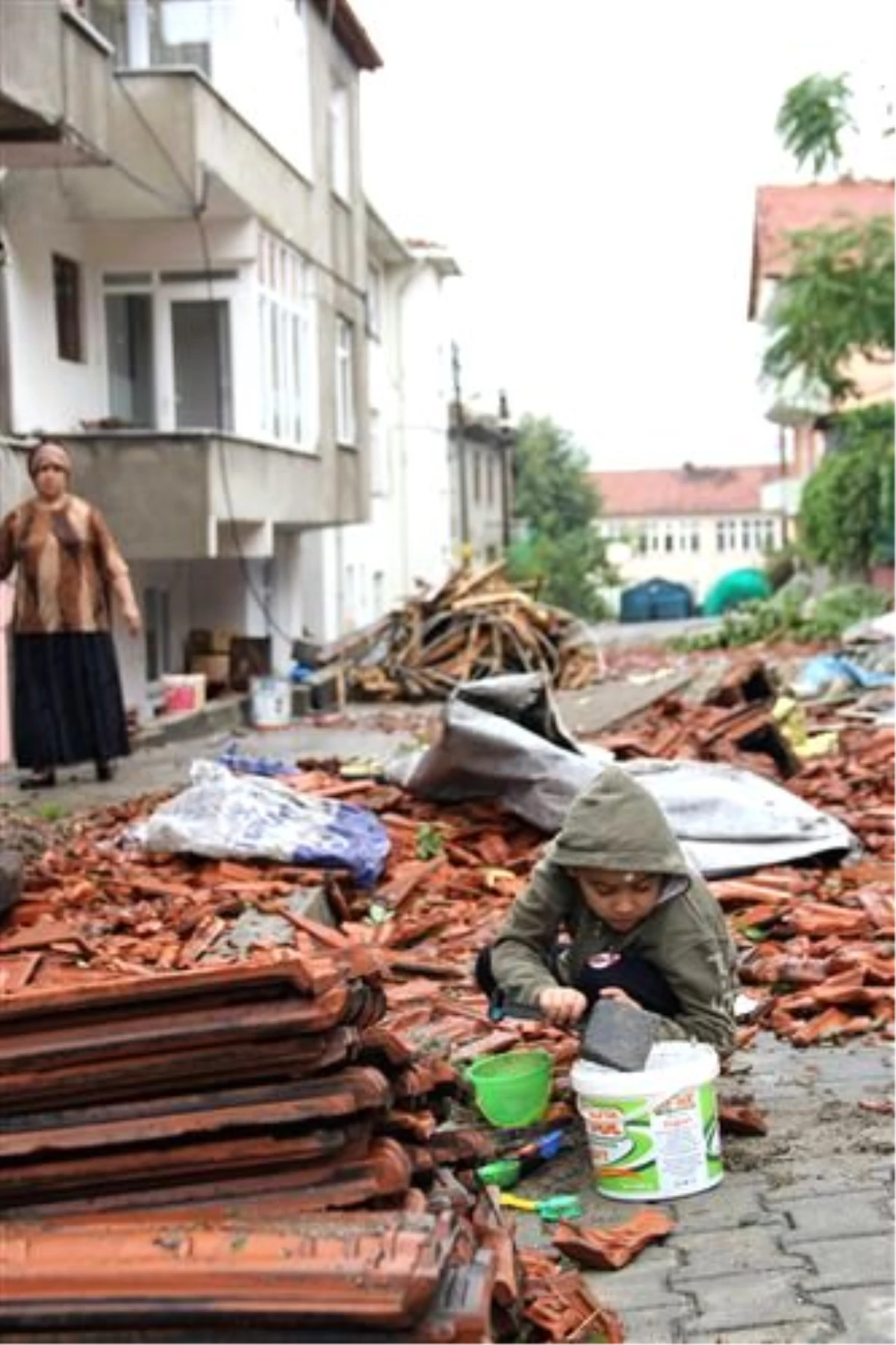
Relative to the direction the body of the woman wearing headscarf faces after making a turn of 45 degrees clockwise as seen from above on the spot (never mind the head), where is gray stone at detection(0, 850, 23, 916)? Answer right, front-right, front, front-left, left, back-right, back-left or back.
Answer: front-left

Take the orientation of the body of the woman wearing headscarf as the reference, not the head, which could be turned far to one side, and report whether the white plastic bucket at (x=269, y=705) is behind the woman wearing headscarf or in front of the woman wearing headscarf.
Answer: behind

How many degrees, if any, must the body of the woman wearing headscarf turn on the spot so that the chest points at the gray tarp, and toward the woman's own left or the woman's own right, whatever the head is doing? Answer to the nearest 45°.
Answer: approximately 45° to the woman's own left

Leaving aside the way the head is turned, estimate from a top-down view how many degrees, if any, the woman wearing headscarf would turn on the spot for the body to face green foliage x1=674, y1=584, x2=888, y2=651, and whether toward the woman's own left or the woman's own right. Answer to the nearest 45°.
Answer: approximately 135° to the woman's own left

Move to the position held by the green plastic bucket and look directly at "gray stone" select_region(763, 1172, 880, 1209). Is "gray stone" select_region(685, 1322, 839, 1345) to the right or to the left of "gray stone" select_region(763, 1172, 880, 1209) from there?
right

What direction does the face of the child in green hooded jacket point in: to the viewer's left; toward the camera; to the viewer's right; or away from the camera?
toward the camera

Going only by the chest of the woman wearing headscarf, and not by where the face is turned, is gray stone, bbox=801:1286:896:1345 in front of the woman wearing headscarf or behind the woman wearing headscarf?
in front

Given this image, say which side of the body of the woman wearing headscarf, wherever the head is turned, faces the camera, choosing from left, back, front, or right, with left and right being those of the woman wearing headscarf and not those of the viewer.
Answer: front

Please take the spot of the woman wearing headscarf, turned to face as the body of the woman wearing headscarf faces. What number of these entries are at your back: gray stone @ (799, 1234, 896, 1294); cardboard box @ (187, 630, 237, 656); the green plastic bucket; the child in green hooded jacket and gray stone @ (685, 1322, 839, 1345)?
1

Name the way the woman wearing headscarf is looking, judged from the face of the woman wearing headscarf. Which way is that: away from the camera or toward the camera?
toward the camera

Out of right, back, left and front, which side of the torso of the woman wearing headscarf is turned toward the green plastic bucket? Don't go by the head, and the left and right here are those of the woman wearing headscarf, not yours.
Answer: front

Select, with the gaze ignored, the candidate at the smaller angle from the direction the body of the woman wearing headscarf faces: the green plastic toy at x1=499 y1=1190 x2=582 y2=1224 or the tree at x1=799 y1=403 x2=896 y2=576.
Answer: the green plastic toy

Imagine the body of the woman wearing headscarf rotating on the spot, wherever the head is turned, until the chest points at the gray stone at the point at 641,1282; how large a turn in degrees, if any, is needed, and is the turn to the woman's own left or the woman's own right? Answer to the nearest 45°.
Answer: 0° — they already face it

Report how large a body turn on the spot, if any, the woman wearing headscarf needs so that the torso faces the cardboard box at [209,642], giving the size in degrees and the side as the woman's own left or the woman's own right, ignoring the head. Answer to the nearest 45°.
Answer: approximately 180°

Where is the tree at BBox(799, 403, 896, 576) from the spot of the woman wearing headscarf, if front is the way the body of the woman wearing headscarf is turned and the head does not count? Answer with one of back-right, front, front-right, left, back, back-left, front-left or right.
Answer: back-left

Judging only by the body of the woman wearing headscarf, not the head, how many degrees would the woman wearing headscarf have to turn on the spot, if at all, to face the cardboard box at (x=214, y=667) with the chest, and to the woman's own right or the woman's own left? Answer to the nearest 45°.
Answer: approximately 180°

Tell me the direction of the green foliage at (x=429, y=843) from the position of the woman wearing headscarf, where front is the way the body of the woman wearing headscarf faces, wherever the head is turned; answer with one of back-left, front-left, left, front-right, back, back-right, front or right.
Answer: front-left

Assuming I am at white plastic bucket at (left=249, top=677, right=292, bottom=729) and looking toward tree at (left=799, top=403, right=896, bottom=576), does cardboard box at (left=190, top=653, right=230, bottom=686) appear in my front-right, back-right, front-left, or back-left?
front-left

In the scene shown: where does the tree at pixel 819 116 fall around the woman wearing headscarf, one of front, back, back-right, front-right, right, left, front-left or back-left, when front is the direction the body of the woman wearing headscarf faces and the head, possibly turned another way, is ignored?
back-left

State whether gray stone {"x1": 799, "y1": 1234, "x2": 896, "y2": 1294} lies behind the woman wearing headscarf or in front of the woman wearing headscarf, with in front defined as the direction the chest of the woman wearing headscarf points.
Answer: in front
